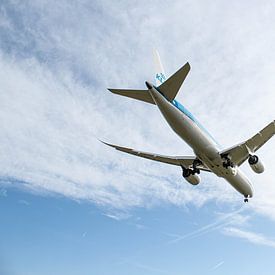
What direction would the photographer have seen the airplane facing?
facing away from the viewer and to the right of the viewer
